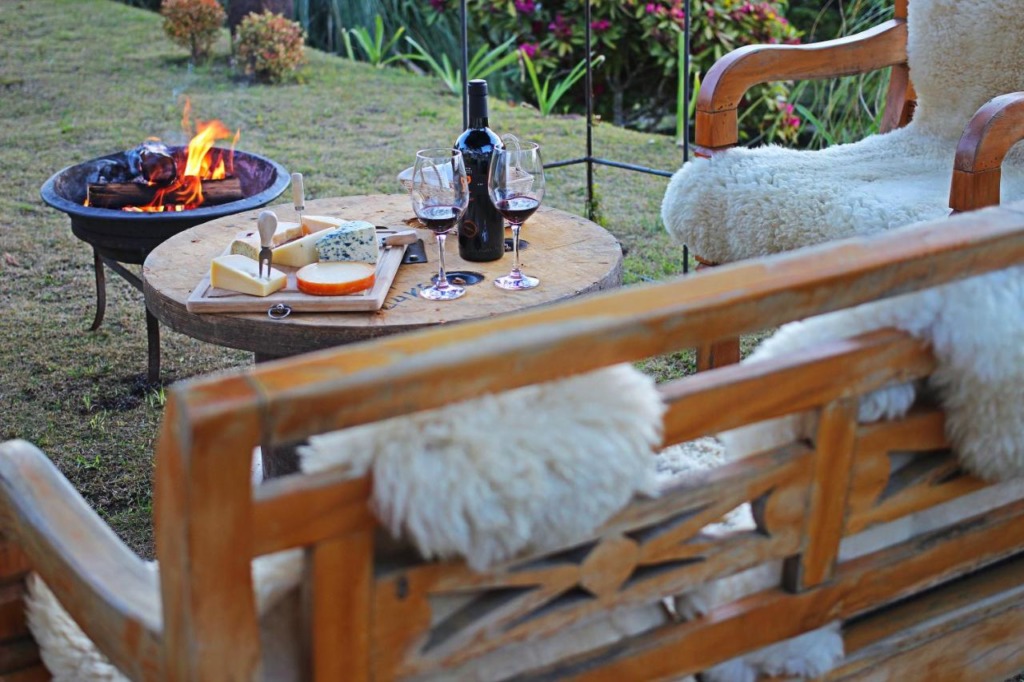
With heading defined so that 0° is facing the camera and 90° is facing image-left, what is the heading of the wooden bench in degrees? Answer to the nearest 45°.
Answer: approximately 135°

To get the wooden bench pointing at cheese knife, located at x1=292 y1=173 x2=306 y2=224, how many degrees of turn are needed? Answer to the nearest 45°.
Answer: approximately 45° to its right

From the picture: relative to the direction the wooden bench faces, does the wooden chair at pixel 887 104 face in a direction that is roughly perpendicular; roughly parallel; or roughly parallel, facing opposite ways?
roughly perpendicular

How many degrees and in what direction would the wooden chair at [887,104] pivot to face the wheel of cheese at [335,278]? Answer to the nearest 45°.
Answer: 0° — it already faces it

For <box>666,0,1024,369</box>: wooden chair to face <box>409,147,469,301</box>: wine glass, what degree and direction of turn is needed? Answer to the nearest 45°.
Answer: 0° — it already faces it

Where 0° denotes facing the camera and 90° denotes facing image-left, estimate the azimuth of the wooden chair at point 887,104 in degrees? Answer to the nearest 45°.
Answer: approximately 45°
